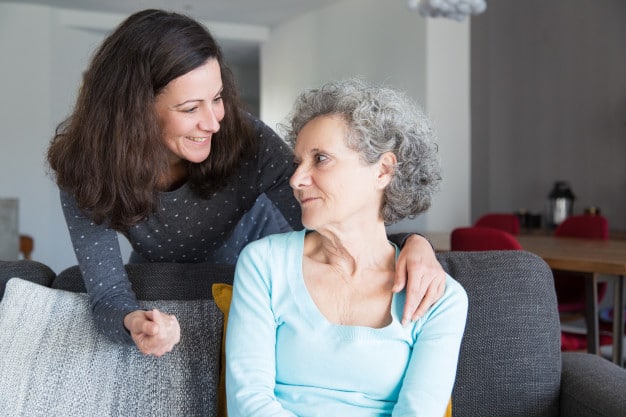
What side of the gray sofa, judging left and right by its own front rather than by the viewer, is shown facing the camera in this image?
front

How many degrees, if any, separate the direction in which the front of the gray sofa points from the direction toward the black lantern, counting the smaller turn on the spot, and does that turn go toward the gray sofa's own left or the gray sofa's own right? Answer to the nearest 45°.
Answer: approximately 135° to the gray sofa's own left

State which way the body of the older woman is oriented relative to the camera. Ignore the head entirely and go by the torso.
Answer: toward the camera

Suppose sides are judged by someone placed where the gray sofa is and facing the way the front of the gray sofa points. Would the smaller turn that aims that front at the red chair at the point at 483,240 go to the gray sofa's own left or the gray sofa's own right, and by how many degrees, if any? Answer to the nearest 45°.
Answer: approximately 135° to the gray sofa's own left

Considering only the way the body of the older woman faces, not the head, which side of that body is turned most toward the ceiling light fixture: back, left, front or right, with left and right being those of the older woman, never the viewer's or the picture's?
back

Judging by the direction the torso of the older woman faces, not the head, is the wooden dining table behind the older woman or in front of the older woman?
behind
